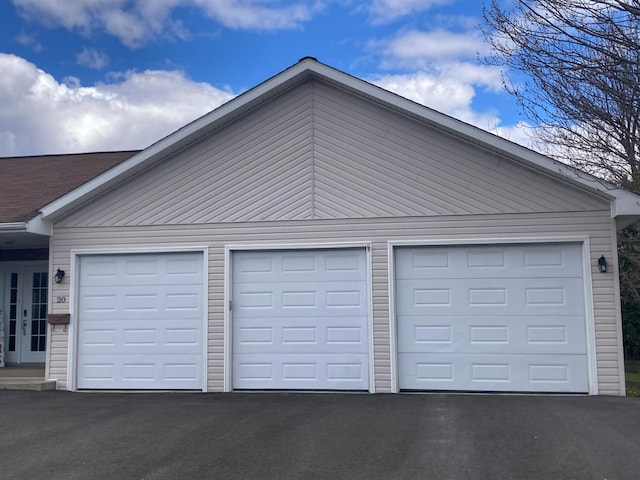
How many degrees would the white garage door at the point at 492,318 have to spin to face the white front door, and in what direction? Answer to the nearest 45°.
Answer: approximately 90° to its right

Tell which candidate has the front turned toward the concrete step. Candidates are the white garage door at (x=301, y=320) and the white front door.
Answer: the white front door

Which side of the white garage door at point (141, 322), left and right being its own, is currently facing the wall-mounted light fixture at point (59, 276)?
right

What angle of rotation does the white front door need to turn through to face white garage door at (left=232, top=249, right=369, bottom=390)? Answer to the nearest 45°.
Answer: approximately 45° to its left

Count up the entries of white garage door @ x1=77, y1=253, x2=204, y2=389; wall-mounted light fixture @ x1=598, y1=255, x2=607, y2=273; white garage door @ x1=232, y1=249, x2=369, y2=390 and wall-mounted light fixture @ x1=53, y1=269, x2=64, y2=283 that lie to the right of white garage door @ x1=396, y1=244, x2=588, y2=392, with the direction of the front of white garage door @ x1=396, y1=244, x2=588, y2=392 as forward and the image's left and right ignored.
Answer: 3
